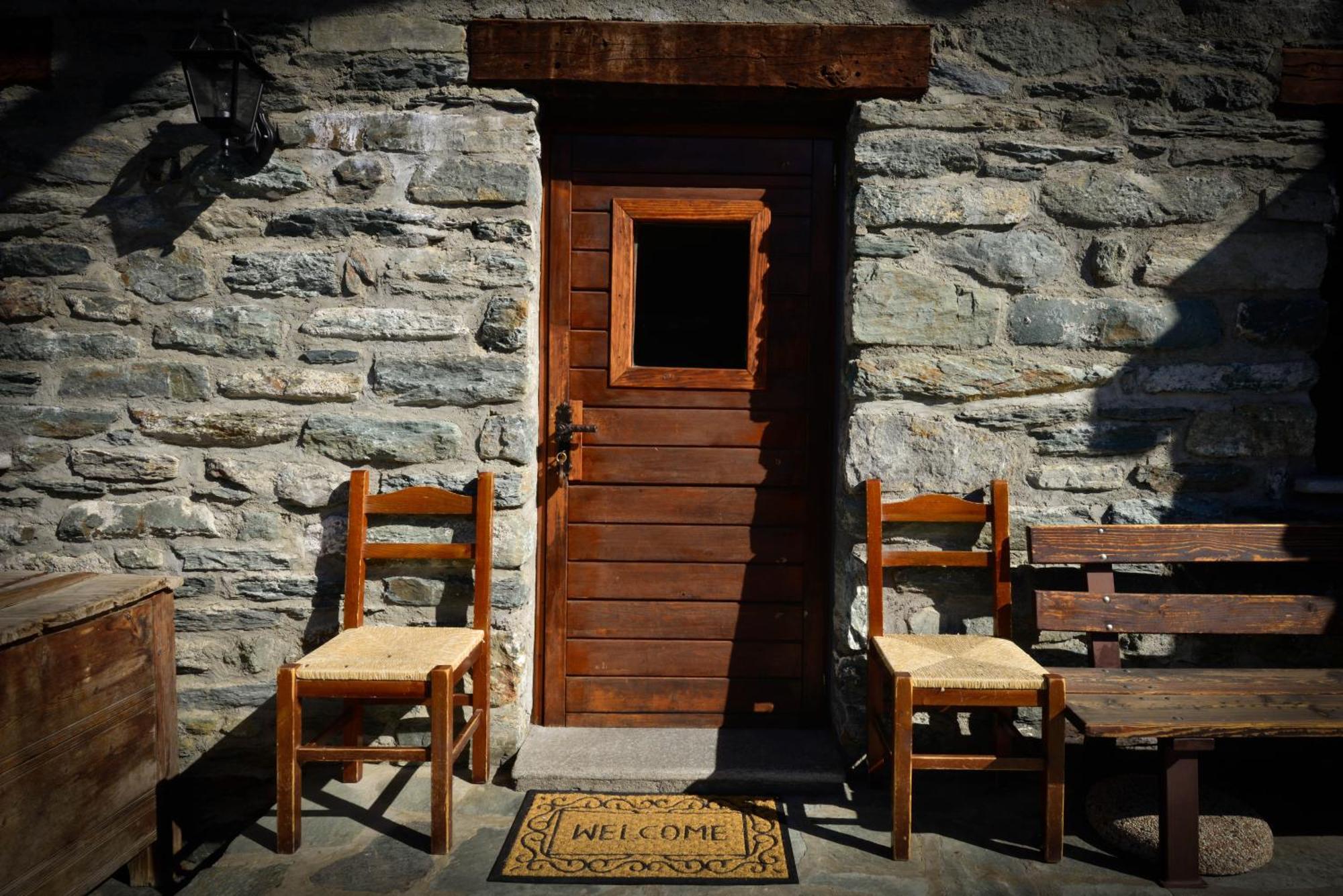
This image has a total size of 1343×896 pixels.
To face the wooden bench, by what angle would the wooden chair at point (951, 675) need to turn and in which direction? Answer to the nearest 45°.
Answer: approximately 135° to its left

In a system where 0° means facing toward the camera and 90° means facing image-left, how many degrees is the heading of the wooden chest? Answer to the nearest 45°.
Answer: approximately 315°

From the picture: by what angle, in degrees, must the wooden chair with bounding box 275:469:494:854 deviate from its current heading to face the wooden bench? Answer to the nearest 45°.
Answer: approximately 90° to its left

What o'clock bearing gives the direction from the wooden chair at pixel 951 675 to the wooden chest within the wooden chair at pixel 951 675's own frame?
The wooden chest is roughly at 2 o'clock from the wooden chair.

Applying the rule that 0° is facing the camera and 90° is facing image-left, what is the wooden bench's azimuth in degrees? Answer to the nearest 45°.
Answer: approximately 0°

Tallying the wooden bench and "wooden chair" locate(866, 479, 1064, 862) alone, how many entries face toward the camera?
2

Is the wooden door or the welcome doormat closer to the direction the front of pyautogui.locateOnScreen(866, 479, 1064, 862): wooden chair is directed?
the welcome doormat
